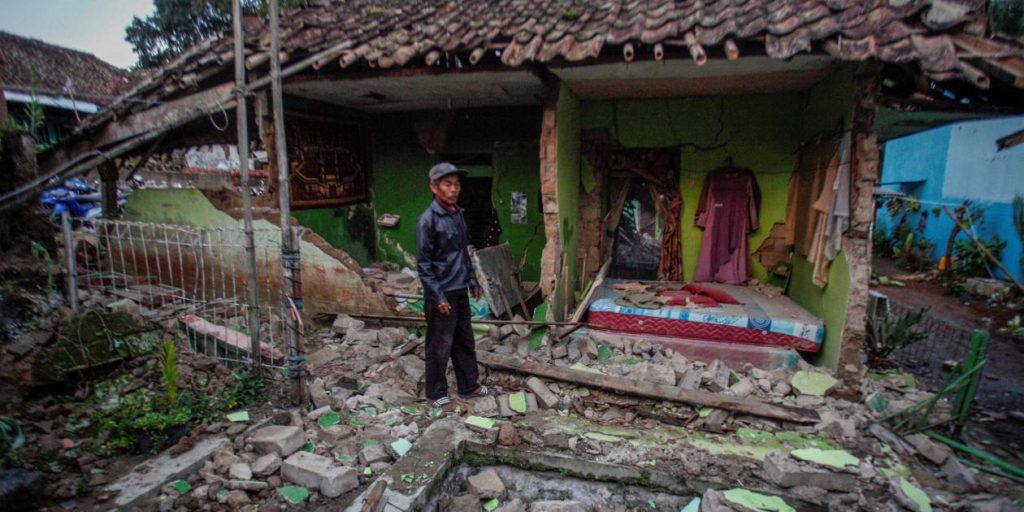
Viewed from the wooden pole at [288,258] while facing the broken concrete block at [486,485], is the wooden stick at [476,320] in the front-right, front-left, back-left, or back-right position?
front-left

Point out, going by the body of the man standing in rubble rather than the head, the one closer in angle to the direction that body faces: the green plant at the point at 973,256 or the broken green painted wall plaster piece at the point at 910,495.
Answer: the broken green painted wall plaster piece

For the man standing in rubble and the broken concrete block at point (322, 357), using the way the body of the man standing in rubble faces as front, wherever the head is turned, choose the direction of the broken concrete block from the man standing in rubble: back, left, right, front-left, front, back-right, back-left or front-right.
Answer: back

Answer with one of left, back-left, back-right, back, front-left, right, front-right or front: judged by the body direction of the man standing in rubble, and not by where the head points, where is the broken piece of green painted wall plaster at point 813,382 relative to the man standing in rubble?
front-left

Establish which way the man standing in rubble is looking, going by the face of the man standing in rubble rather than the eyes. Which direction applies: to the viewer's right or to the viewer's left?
to the viewer's right

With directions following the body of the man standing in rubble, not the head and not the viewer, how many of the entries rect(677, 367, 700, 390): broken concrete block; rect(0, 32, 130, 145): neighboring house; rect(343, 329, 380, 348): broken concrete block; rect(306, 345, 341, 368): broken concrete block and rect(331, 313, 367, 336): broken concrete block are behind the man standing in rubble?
4

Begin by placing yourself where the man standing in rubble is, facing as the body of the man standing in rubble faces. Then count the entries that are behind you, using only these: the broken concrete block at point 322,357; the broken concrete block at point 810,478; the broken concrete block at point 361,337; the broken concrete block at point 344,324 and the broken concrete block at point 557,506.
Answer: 3

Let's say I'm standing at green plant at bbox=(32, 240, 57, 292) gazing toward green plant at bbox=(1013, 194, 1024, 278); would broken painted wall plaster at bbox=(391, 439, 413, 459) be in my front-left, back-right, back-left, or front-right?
front-right

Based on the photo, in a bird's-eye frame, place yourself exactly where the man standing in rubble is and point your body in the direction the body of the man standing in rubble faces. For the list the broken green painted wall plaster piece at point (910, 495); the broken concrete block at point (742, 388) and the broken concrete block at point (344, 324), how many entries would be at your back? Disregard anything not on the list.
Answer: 1

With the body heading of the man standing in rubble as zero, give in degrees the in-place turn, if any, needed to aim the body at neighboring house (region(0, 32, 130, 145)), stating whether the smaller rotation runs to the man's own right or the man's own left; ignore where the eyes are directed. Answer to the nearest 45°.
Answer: approximately 180°

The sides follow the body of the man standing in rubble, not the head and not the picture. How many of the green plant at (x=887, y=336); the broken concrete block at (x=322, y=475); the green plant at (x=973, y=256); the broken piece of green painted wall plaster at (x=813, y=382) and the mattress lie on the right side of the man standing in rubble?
1

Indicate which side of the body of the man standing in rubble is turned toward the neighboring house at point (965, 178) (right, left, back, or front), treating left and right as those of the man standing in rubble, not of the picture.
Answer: left

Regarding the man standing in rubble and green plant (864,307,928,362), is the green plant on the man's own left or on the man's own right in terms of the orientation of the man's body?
on the man's own left

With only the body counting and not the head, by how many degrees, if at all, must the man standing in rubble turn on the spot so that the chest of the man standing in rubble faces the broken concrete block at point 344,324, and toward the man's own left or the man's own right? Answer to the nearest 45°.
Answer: approximately 180°

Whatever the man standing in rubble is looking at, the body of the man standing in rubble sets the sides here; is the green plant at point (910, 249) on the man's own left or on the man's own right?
on the man's own left

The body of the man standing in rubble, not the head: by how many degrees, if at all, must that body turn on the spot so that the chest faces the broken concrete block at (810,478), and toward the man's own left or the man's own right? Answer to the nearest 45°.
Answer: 0° — they already face it

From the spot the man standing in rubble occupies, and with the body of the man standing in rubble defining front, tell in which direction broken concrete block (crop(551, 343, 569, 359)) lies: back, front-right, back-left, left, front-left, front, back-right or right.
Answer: left

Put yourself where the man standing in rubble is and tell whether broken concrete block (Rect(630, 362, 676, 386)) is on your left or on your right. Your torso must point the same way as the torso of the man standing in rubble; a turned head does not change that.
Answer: on your left

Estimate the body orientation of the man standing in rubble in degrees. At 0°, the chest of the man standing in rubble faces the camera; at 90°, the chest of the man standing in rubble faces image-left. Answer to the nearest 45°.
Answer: approximately 315°
